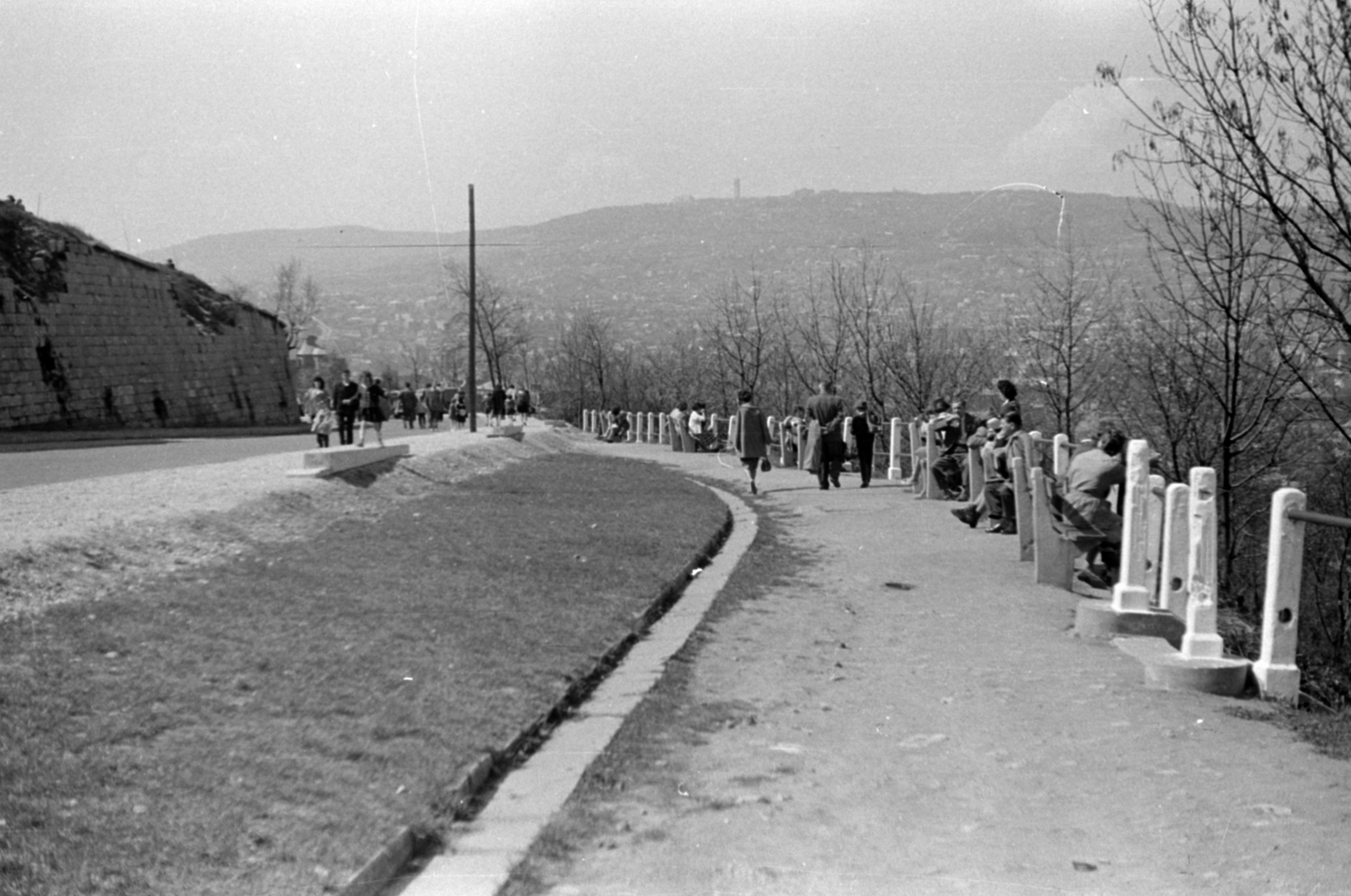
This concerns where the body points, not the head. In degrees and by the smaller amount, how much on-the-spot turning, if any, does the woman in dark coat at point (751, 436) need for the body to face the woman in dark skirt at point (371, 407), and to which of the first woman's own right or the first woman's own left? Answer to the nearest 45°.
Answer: approximately 90° to the first woman's own left

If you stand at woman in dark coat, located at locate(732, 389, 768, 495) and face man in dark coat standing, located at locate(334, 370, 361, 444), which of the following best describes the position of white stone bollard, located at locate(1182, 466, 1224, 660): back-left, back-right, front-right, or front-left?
back-left

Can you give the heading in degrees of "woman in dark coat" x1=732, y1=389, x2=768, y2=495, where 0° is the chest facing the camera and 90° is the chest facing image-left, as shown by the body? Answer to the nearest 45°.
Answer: approximately 180°

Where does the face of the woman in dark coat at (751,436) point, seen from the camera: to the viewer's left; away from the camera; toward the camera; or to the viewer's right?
away from the camera
